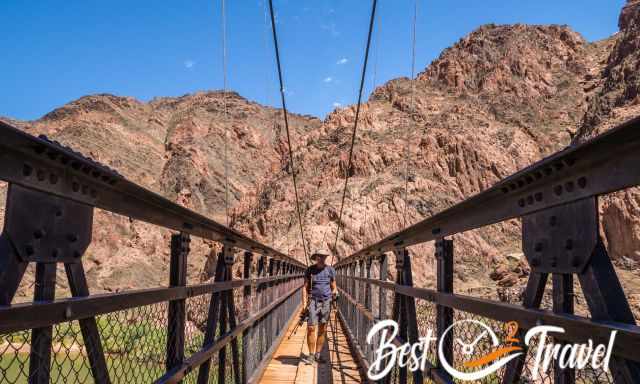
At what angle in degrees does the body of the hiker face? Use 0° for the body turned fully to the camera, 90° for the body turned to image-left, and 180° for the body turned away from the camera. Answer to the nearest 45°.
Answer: approximately 0°
